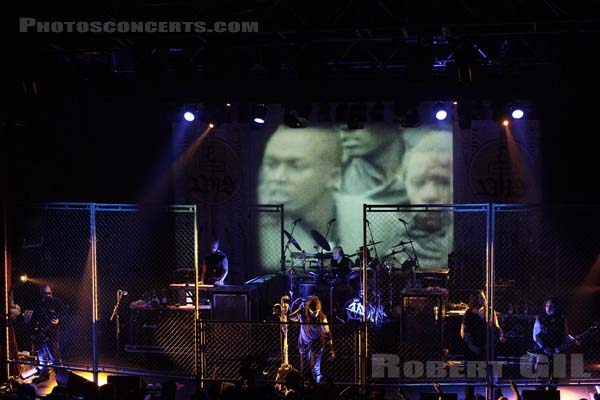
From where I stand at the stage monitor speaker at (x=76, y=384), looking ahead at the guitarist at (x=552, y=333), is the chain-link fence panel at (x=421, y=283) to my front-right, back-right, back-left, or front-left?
front-left

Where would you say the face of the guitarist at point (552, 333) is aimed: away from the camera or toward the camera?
toward the camera

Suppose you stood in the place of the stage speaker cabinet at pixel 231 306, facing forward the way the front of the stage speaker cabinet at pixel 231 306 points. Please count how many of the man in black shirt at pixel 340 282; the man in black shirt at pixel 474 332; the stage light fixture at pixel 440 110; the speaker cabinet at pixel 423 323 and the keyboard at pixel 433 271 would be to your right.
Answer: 0

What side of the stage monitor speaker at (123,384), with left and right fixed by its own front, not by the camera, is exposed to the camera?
back

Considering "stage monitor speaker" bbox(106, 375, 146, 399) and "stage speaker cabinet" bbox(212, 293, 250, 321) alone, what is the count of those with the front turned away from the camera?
1

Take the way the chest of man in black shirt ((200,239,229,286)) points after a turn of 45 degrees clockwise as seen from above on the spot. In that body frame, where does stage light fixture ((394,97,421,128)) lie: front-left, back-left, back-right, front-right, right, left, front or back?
back-left

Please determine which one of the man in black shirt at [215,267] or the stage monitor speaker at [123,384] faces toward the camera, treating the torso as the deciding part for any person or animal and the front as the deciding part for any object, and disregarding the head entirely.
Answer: the man in black shirt

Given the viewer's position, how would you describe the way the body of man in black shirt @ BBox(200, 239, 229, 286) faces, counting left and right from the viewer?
facing the viewer

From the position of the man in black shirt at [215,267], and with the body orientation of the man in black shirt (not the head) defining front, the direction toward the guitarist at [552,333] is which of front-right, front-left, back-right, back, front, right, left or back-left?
front-left

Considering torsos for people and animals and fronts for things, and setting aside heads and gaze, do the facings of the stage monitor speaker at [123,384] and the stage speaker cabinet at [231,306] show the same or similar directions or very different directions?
very different directions

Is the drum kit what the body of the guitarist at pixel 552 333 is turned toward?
no

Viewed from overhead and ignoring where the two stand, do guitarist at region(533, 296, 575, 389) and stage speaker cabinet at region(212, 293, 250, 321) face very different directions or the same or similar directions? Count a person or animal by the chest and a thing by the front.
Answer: same or similar directions

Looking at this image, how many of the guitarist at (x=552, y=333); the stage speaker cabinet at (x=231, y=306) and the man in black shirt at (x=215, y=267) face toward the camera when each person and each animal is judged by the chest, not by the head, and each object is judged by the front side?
3

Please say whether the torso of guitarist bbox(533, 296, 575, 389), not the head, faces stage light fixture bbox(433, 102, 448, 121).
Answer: no

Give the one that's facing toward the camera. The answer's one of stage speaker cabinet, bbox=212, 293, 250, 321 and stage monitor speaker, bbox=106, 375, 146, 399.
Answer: stage speaker cabinet, bbox=212, 293, 250, 321

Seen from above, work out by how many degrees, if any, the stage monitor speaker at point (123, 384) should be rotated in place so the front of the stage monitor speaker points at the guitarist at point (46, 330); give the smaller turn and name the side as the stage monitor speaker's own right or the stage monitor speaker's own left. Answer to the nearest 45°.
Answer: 0° — it already faces them

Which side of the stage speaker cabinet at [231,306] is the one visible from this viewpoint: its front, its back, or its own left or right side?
front

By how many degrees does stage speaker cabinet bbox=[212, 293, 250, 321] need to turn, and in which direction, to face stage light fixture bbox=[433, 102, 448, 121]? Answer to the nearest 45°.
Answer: approximately 135° to its left

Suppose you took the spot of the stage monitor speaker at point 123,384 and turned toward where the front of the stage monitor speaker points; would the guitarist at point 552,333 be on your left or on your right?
on your right

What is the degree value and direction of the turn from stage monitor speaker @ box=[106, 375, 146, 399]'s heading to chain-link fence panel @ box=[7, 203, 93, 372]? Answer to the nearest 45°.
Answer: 0° — it already faces it

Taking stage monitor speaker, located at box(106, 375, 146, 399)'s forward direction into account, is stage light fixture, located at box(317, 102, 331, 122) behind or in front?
in front

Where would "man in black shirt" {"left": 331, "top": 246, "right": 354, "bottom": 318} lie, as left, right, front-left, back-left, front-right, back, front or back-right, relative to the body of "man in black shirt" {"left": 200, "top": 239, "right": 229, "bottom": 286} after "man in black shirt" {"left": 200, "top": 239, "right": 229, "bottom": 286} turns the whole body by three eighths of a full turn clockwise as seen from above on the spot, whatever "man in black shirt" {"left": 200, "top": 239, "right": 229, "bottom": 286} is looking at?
back-right

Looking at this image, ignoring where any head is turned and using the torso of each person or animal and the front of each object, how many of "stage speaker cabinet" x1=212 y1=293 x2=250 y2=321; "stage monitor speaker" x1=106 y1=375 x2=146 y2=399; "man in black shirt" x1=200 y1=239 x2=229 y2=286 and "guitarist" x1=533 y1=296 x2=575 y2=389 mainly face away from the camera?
1

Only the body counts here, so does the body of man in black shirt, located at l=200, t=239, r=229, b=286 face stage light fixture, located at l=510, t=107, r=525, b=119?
no

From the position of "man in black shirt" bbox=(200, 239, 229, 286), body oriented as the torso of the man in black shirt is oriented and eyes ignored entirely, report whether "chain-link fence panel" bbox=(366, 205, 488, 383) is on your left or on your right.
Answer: on your left

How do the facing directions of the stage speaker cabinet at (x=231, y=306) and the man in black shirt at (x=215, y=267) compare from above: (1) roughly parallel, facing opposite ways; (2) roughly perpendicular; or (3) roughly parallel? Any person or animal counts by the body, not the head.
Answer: roughly parallel
